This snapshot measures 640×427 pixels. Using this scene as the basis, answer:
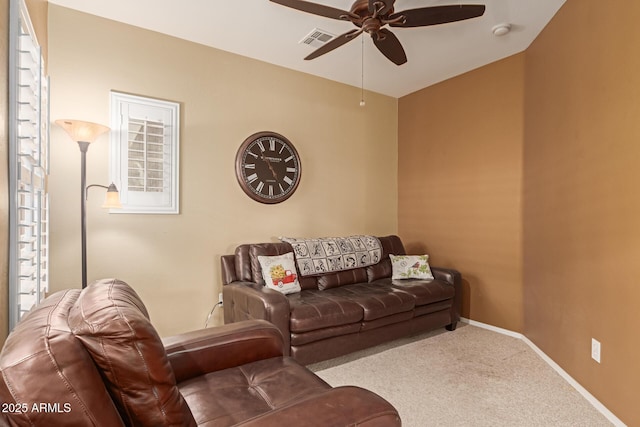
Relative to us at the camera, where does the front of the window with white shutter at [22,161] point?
facing to the right of the viewer

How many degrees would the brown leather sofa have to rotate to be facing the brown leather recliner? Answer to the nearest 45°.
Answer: approximately 45° to its right

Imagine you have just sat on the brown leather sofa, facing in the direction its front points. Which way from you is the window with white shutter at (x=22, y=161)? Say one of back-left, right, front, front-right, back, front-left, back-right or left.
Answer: right

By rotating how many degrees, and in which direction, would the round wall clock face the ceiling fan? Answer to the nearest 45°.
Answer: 0° — it already faces it

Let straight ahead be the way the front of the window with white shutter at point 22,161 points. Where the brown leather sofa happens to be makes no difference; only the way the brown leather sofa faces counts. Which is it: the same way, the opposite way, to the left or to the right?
to the right

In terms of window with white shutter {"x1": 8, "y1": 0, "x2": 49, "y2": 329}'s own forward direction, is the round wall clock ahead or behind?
ahead

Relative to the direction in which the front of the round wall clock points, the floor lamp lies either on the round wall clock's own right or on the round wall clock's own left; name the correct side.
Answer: on the round wall clock's own right

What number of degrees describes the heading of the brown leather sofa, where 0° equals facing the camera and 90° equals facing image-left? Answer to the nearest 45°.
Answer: approximately 315°

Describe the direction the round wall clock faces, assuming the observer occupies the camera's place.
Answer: facing the viewer and to the right of the viewer

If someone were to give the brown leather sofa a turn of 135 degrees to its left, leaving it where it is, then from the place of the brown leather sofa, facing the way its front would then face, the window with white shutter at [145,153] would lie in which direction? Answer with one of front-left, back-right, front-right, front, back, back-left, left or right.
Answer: left

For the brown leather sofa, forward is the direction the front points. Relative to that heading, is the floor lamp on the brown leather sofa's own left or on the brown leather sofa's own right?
on the brown leather sofa's own right

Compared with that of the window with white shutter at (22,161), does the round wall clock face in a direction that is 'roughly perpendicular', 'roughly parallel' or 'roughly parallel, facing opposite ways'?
roughly perpendicular
